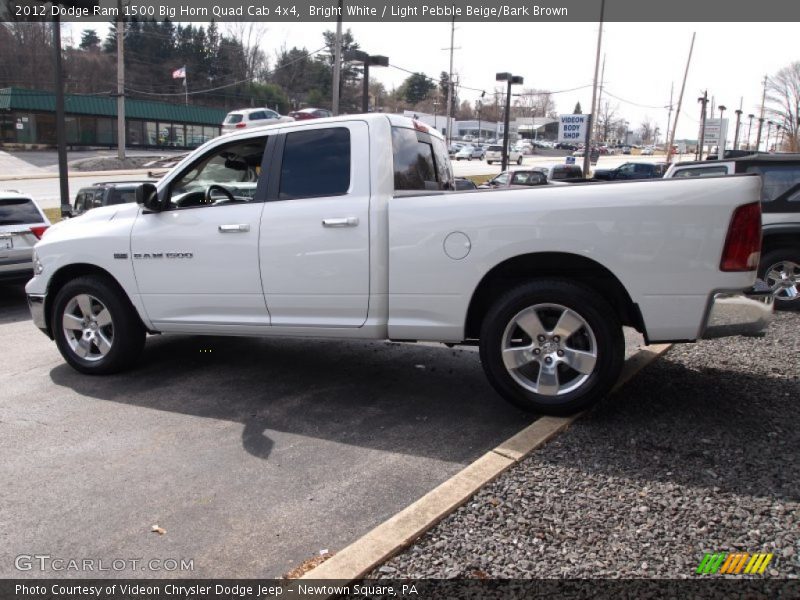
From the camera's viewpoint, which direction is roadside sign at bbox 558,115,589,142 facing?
toward the camera

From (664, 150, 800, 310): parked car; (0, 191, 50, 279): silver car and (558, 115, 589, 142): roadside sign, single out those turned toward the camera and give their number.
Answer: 1

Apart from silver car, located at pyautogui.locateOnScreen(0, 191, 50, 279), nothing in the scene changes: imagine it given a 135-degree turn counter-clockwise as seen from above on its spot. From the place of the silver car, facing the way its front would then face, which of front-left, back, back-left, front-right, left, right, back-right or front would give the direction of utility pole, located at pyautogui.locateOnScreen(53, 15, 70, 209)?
back-right

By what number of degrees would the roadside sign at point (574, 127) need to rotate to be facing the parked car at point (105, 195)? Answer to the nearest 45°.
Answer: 0° — it already faces it

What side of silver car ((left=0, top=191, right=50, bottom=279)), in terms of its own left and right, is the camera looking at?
back

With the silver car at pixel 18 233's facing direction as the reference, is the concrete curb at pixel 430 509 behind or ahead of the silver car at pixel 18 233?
behind

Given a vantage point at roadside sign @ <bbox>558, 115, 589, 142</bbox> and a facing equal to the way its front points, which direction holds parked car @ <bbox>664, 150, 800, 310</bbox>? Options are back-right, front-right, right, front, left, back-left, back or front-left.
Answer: front

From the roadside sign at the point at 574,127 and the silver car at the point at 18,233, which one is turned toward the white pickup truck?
the roadside sign

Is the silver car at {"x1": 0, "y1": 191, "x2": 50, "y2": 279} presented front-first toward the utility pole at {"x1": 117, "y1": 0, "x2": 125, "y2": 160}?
yes

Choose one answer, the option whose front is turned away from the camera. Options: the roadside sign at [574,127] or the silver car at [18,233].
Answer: the silver car

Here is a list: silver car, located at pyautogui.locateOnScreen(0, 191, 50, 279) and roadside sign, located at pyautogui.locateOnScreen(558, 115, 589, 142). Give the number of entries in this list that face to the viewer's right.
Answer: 0
